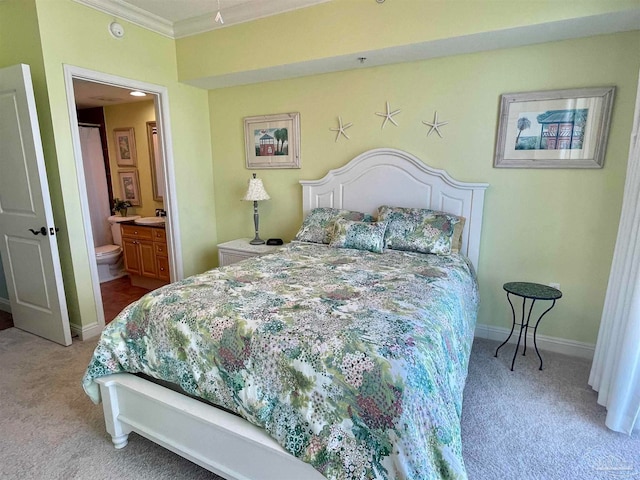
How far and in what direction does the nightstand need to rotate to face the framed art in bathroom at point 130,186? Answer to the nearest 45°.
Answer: approximately 90° to its right

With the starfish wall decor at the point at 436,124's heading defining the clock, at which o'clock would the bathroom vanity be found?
The bathroom vanity is roughly at 3 o'clock from the starfish wall decor.

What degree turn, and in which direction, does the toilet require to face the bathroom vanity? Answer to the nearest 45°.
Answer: approximately 90° to its left

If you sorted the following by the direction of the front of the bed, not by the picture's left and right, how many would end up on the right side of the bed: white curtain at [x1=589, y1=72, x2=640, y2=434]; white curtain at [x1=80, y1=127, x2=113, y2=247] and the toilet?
2

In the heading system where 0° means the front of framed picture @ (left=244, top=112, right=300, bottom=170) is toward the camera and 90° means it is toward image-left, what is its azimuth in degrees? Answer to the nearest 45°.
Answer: approximately 0°

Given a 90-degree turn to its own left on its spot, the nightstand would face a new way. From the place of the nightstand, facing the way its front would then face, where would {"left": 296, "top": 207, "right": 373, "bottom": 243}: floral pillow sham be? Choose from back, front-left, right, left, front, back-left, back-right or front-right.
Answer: front

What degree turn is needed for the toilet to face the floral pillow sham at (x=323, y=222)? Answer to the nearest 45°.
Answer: approximately 90° to its left

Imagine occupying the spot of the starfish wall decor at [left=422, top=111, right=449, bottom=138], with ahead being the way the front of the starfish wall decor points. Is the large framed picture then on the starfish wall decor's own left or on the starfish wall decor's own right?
on the starfish wall decor's own left

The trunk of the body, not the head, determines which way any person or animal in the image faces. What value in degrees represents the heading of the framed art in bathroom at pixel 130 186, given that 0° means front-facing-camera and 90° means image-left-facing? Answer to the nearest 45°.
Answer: approximately 45°

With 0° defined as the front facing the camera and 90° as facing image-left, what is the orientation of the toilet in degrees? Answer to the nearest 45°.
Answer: approximately 45°

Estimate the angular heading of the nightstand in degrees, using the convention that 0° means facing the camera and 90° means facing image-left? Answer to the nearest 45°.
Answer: approximately 45°

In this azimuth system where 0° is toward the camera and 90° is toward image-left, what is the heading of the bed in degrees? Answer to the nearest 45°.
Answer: approximately 45°
